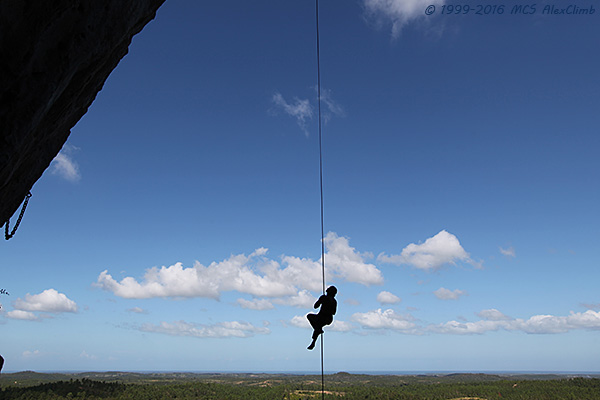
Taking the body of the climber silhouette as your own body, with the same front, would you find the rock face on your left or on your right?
on your left

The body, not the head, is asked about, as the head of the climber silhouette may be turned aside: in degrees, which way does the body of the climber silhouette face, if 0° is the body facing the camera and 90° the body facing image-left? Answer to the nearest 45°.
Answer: approximately 90°
